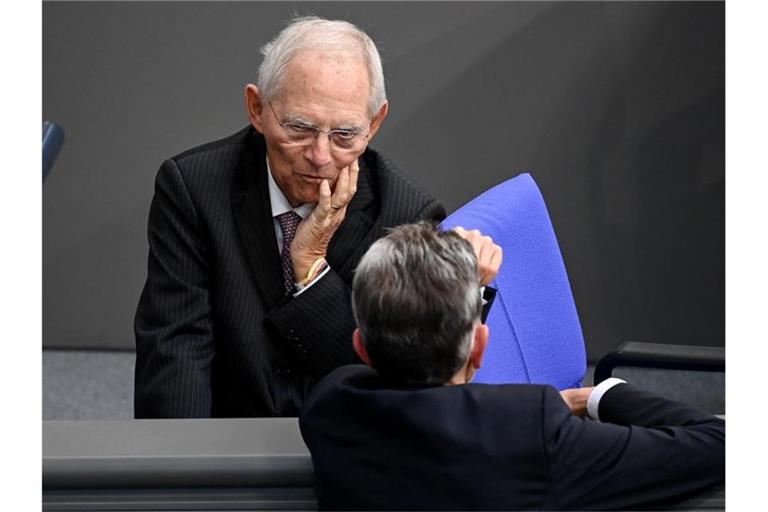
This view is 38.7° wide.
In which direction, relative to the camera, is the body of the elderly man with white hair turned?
toward the camera
